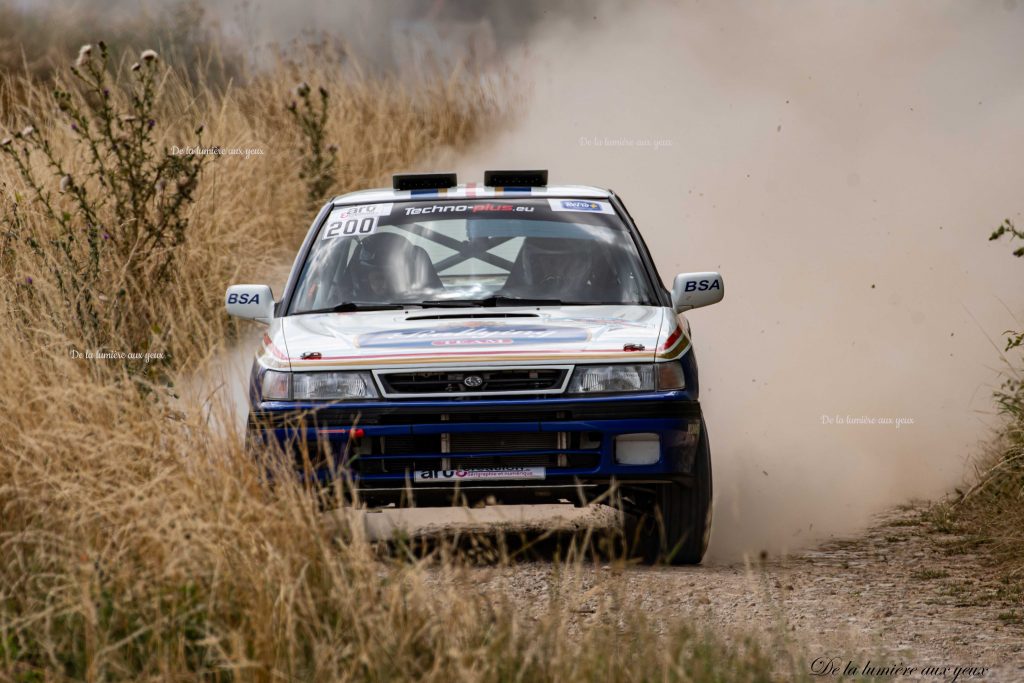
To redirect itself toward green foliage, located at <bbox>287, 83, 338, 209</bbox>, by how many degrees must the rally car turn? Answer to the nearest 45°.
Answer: approximately 180°

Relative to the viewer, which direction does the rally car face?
toward the camera
